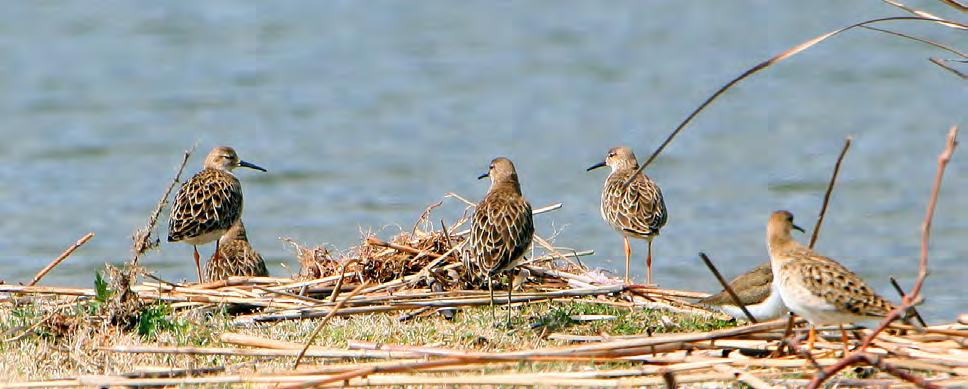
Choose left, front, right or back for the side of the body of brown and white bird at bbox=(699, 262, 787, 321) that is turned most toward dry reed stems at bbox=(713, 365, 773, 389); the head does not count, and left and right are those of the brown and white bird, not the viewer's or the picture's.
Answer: right

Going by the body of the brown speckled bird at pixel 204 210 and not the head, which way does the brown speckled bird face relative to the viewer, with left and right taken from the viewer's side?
facing away from the viewer and to the right of the viewer

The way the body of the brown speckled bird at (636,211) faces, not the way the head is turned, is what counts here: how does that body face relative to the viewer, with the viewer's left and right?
facing away from the viewer and to the left of the viewer

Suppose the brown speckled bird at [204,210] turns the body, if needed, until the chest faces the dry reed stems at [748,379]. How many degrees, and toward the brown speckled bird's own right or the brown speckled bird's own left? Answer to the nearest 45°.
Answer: approximately 90° to the brown speckled bird's own right

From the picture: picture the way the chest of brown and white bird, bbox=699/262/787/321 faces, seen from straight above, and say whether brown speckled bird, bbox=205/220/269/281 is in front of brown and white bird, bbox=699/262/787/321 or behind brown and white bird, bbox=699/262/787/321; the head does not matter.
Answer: behind

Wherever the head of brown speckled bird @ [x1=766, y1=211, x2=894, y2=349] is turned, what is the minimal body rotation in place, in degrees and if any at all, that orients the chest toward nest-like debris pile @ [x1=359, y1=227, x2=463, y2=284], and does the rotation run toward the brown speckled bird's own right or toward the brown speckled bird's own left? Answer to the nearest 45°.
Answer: approximately 45° to the brown speckled bird's own right

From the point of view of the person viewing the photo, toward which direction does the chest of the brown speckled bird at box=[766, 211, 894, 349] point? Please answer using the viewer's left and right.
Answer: facing to the left of the viewer

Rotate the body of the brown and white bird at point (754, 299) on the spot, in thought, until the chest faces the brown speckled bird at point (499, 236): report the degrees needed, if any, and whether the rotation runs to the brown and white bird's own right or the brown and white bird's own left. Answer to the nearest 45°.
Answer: approximately 180°

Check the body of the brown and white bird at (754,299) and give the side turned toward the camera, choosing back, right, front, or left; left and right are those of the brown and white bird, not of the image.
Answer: right

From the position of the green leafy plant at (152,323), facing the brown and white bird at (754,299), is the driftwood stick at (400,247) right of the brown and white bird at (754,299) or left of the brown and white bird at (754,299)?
left
